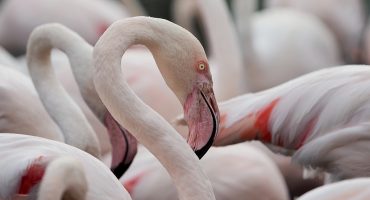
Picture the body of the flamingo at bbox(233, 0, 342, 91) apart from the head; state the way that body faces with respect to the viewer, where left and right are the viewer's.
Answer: facing to the left of the viewer
